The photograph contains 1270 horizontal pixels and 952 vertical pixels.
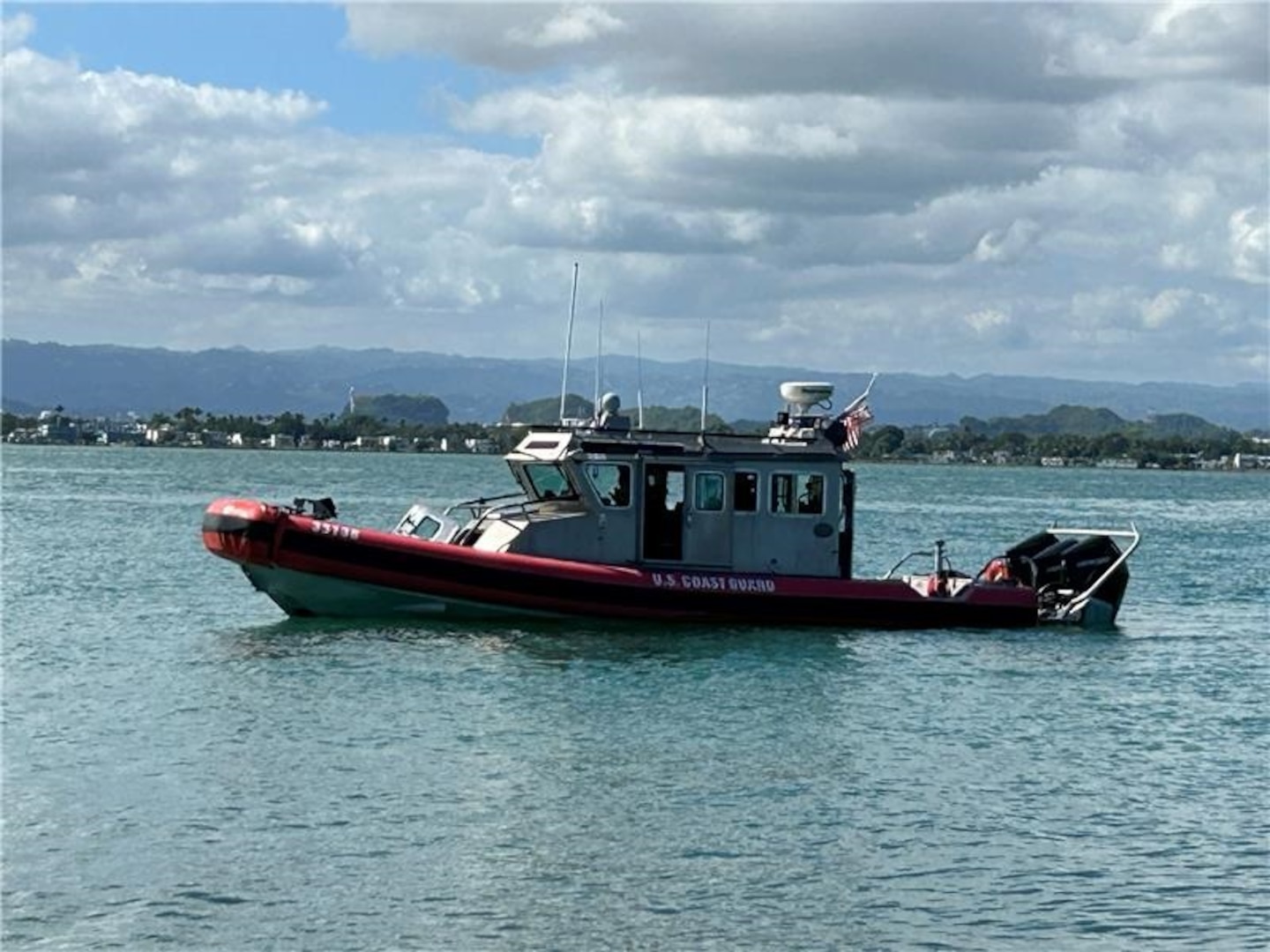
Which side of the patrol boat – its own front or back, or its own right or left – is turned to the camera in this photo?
left
